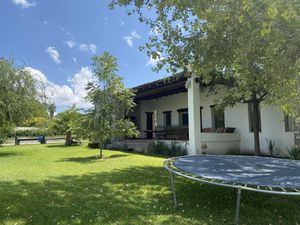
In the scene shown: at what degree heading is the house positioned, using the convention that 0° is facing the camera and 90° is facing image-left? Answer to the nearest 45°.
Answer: approximately 45°

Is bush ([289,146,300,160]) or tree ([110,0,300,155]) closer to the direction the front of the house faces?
the tree

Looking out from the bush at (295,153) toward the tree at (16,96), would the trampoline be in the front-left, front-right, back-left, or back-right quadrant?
front-left

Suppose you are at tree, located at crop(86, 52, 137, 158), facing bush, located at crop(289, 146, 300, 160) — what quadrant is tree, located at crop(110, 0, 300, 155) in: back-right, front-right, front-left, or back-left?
front-right

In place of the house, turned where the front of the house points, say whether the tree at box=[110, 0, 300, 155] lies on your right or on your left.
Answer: on your left

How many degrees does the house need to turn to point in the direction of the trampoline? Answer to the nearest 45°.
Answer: approximately 45° to its left

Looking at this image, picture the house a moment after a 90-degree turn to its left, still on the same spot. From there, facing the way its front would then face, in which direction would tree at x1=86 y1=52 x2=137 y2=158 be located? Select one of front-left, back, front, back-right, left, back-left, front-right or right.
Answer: right

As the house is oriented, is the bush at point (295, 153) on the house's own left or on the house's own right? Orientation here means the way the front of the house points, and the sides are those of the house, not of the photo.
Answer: on the house's own left

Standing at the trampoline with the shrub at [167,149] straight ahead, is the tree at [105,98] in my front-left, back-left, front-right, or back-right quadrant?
front-left

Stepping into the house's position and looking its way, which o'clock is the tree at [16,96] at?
The tree is roughly at 1 o'clock from the house.
